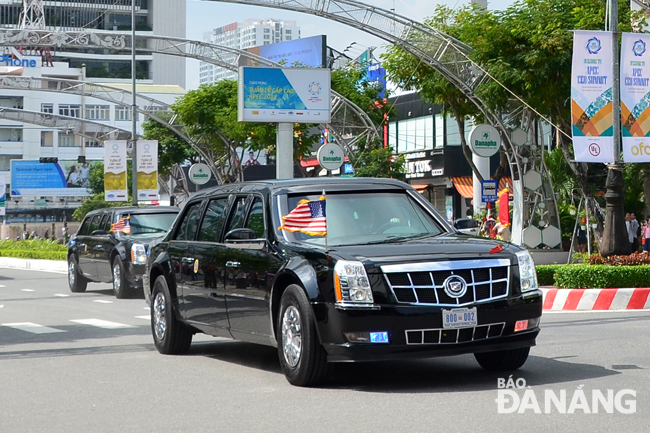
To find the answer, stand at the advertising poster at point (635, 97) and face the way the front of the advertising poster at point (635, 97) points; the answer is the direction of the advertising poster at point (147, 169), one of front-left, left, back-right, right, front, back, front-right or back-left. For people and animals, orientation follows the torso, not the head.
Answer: back-right

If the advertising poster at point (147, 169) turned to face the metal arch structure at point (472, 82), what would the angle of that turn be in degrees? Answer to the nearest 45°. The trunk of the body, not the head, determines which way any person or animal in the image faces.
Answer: approximately 45° to its left

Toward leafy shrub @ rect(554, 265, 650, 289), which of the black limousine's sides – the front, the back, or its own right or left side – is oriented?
left

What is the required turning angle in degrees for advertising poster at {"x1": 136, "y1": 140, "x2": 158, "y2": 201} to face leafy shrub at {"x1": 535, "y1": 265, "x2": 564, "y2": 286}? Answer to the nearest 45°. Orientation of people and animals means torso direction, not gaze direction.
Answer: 0° — it already faces it

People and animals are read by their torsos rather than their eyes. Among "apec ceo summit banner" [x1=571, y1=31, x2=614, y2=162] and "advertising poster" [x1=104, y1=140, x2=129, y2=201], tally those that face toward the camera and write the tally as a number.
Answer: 2
